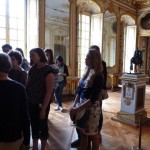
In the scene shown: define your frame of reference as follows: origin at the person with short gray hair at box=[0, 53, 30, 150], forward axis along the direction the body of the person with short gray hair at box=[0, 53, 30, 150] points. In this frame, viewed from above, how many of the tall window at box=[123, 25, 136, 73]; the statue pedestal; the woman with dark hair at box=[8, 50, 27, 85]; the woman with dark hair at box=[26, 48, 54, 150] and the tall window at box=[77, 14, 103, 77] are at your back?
0

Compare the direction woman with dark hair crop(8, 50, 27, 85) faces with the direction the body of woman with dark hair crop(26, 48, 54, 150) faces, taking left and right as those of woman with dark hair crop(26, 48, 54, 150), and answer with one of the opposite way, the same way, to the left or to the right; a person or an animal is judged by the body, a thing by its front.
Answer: the same way

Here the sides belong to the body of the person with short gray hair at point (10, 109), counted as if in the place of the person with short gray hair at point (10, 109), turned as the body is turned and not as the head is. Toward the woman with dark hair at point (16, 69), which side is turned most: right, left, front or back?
front

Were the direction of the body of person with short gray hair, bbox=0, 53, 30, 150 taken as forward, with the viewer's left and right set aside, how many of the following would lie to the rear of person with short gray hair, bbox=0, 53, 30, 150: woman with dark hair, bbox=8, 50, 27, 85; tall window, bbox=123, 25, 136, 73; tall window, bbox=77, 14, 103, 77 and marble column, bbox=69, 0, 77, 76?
0

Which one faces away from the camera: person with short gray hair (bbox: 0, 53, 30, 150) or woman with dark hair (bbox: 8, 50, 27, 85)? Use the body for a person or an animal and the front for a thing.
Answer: person with short gray hair (bbox: 0, 53, 30, 150)

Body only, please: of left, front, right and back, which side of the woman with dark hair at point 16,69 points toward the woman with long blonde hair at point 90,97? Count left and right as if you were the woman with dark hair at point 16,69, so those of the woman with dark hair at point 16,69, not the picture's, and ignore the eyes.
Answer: left

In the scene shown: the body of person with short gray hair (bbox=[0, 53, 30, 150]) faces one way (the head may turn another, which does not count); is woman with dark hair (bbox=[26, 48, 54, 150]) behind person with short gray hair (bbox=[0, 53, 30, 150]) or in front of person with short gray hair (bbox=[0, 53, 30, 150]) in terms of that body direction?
in front

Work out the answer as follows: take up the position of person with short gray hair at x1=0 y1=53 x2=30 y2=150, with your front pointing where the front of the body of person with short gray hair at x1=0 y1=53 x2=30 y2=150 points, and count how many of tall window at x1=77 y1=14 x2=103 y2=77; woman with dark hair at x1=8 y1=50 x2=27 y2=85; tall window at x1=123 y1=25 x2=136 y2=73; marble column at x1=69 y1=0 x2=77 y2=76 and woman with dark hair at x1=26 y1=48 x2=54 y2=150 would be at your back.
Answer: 0

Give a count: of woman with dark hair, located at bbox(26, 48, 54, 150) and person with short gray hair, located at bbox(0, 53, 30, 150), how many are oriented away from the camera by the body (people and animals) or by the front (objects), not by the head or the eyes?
1

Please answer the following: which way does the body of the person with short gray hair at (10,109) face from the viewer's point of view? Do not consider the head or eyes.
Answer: away from the camera
